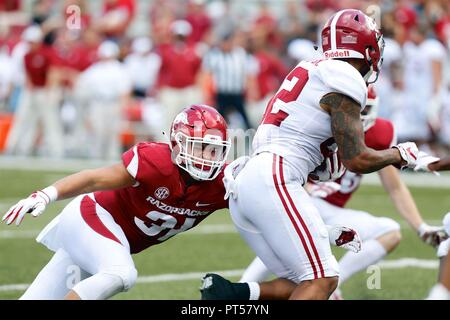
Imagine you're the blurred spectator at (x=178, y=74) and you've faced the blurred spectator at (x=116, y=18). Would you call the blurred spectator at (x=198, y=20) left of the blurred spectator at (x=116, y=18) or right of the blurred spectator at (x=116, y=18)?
right

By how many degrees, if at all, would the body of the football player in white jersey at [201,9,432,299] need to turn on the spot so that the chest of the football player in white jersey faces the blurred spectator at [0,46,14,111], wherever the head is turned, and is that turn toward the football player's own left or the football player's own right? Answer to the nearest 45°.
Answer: approximately 90° to the football player's own left

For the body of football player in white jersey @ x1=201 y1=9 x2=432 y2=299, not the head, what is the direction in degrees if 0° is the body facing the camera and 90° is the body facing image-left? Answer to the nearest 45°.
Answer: approximately 225°

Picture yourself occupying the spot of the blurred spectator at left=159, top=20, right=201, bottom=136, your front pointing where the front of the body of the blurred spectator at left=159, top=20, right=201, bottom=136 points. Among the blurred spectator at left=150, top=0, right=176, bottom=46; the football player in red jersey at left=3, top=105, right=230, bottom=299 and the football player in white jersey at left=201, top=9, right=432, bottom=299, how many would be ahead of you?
2

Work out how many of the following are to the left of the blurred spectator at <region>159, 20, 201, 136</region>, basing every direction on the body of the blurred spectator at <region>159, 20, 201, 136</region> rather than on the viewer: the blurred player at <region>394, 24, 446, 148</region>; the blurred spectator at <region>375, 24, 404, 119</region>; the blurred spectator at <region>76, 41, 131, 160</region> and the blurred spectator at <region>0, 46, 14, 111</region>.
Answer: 2

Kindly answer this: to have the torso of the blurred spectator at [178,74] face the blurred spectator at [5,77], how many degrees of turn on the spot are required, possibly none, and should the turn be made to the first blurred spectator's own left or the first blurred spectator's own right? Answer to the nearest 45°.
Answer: approximately 135° to the first blurred spectator's own right

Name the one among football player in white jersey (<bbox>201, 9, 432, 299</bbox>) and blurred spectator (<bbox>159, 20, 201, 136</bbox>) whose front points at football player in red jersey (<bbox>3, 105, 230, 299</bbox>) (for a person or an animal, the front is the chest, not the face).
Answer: the blurred spectator

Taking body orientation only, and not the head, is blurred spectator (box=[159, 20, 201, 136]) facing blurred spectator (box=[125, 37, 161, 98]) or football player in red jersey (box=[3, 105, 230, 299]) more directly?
the football player in red jersey
